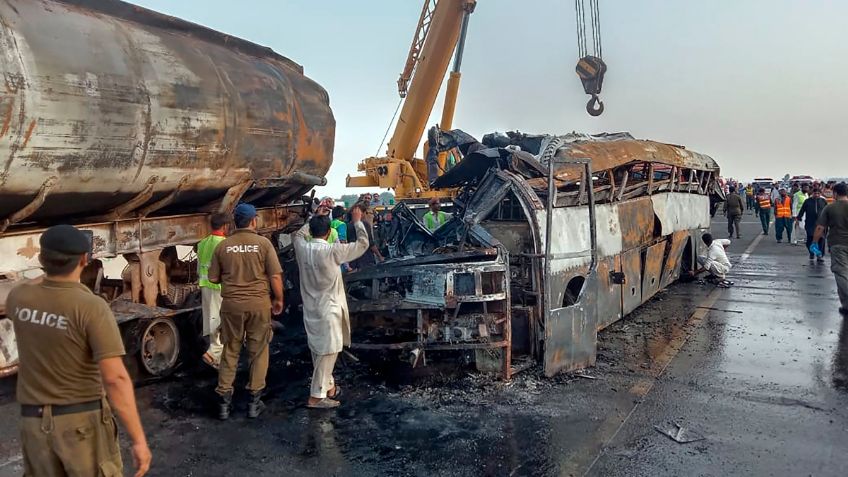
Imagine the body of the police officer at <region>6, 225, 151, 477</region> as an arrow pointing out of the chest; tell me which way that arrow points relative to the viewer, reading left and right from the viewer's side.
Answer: facing away from the viewer and to the right of the viewer

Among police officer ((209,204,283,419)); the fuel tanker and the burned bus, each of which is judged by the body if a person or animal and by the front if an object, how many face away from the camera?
1

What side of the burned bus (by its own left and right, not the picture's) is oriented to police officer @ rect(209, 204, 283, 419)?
front

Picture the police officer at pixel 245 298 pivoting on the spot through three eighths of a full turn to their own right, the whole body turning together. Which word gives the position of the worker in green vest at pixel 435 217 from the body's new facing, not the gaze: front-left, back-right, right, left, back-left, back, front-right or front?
left

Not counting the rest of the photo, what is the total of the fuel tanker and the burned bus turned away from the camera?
0

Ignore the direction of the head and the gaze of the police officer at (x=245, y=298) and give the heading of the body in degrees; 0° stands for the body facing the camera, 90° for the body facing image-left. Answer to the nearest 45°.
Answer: approximately 180°

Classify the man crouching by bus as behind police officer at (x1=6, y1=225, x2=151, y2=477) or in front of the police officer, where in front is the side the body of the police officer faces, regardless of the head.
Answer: in front

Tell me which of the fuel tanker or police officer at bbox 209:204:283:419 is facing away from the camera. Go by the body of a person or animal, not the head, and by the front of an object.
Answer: the police officer

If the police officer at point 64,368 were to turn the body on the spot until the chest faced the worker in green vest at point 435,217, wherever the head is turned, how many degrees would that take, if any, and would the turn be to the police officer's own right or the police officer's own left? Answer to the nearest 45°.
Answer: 0° — they already face them

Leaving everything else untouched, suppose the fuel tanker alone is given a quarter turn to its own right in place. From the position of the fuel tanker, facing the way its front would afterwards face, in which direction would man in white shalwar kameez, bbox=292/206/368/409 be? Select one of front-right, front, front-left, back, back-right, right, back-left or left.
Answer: back

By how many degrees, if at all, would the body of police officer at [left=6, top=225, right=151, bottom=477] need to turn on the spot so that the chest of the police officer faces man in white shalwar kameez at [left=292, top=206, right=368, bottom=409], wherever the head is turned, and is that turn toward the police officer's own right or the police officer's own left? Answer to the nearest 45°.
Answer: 0° — they already face them

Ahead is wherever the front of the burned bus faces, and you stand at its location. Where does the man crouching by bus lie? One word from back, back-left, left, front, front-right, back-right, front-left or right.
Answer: back
